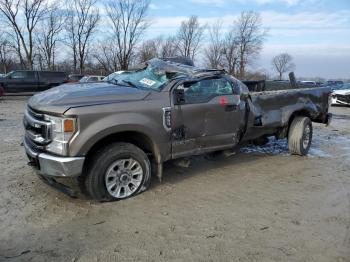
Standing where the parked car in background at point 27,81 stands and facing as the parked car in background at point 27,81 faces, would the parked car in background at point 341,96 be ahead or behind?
behind

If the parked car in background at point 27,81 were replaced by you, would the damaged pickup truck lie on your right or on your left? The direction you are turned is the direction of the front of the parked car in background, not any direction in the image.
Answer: on your left

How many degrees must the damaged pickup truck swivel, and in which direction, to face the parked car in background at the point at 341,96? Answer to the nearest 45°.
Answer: approximately 180°

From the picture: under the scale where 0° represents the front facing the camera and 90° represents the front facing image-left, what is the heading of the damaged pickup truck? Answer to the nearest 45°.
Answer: approximately 45°

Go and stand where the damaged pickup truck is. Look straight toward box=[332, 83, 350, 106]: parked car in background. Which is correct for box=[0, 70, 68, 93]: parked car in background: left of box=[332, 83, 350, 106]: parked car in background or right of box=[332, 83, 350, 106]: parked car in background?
left

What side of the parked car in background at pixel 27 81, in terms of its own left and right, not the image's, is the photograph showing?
left

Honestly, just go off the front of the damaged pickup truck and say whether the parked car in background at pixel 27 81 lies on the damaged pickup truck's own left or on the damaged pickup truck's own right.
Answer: on the damaged pickup truck's own right

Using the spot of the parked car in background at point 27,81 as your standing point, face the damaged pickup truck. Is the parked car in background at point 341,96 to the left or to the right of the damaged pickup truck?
left
